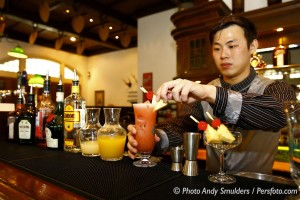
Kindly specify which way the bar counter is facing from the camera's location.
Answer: facing the viewer and to the left of the viewer

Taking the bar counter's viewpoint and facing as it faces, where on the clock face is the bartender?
The bartender is roughly at 6 o'clock from the bar counter.

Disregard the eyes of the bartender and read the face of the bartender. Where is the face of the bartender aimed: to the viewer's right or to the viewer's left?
to the viewer's left

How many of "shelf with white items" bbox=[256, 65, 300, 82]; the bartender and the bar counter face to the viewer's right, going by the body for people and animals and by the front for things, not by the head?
0

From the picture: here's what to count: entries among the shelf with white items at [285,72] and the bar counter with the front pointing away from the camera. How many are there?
0

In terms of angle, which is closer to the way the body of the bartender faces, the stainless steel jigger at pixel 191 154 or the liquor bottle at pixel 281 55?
the stainless steel jigger

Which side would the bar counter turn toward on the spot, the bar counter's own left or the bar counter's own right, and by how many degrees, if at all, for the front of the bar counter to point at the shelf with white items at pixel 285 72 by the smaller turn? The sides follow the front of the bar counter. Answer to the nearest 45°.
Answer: approximately 180°
